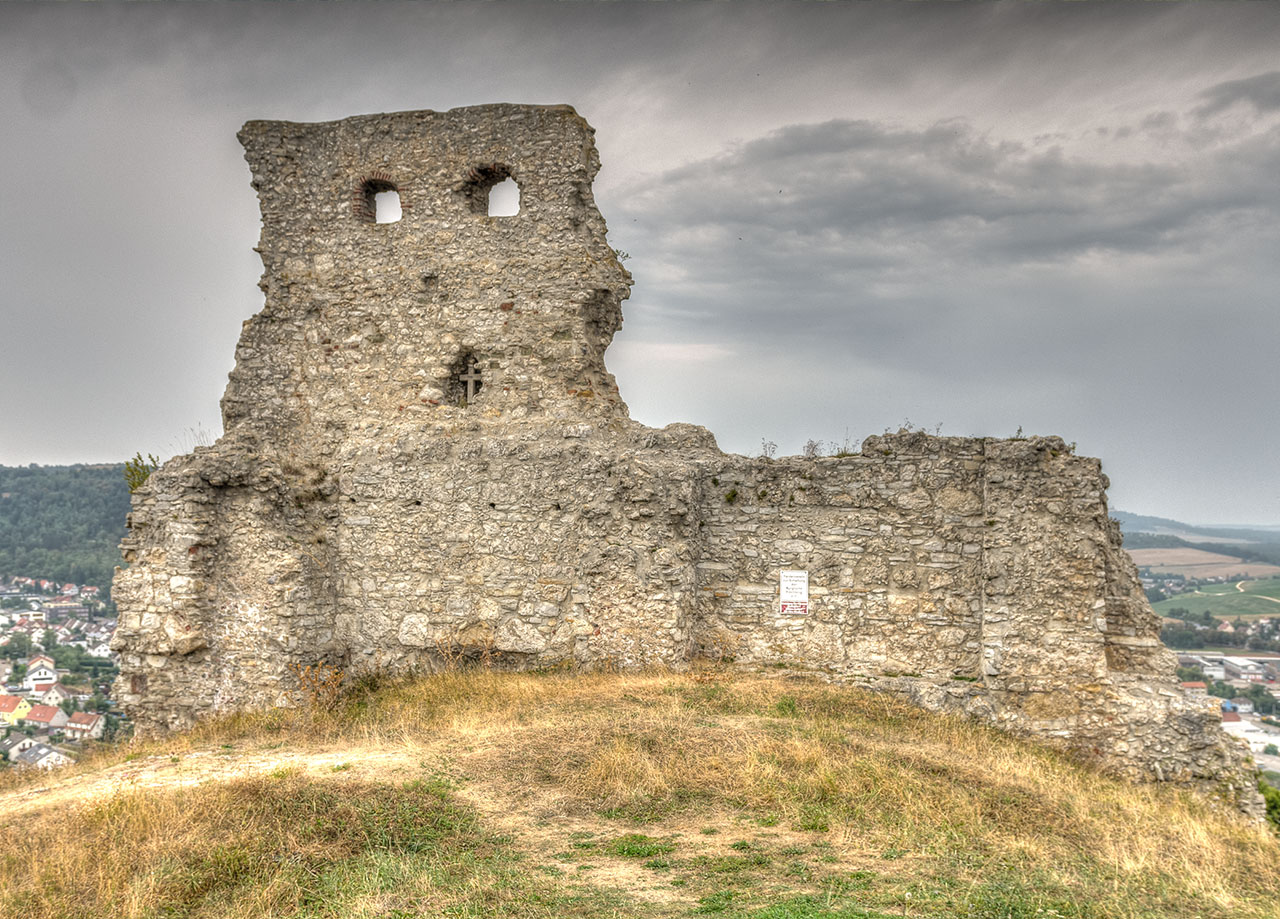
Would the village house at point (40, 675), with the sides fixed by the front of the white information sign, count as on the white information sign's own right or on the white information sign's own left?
on the white information sign's own right

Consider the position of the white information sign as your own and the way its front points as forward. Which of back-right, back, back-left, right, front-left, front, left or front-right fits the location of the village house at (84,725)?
right

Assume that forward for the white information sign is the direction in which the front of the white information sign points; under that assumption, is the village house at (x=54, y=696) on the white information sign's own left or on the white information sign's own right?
on the white information sign's own right

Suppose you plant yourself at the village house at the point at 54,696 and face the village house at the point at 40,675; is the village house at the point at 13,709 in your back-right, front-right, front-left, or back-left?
back-left

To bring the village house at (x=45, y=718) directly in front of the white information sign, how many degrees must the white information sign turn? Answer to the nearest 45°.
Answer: approximately 90° to its right

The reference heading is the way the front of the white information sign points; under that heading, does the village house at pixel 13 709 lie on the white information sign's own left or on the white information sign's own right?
on the white information sign's own right

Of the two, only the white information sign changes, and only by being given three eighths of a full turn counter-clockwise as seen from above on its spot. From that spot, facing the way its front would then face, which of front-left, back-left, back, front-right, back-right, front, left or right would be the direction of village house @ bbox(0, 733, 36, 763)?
back-left

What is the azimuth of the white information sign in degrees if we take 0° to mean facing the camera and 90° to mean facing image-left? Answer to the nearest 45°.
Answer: approximately 0°
